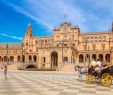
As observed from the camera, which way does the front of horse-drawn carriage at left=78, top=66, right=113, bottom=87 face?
facing away from the viewer and to the left of the viewer
